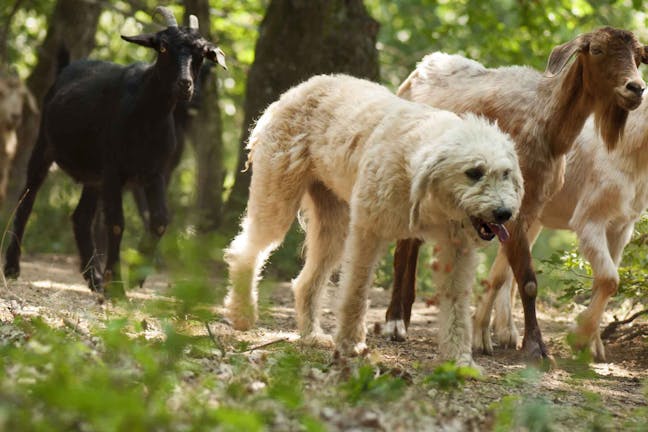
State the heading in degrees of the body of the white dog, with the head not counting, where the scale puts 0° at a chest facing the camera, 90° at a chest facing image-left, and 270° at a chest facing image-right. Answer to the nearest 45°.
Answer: approximately 315°

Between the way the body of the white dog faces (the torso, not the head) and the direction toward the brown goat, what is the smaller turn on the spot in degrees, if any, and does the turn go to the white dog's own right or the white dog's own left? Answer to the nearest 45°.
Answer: approximately 90° to the white dog's own left

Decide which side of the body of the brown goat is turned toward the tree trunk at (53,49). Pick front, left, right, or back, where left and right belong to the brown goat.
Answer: back

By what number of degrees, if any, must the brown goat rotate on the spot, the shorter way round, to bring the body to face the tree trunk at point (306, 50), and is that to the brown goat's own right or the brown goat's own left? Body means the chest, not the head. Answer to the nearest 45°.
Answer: approximately 180°

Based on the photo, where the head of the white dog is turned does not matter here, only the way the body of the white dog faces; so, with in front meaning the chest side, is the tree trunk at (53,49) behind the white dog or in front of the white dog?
behind

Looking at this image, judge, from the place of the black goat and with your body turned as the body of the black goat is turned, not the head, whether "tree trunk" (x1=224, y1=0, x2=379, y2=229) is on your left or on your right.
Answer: on your left

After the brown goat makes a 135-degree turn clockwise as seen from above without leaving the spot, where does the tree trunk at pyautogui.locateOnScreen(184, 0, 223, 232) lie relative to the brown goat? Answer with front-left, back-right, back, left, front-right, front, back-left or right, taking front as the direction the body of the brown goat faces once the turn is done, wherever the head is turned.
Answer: front-right

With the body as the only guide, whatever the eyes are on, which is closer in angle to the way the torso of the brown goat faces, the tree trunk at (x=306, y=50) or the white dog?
the white dog

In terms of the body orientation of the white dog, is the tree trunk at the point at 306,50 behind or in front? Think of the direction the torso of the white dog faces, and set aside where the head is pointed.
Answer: behind
